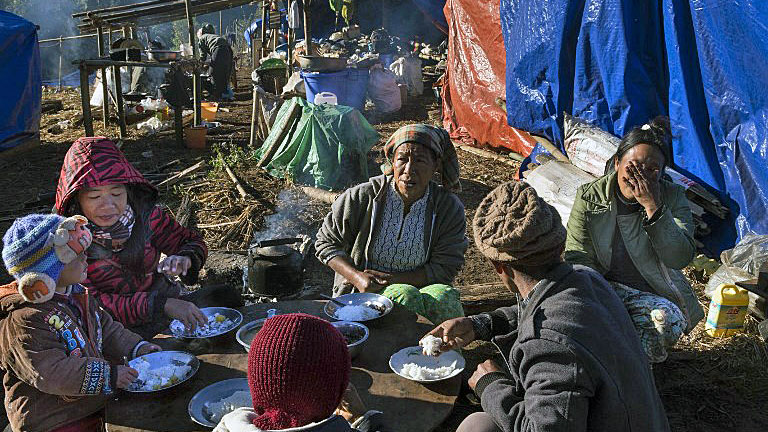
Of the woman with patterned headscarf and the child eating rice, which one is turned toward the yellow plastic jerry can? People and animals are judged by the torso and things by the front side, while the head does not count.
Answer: the child eating rice

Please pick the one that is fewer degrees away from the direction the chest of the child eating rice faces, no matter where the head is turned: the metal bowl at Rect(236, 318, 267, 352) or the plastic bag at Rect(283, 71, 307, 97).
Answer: the metal bowl

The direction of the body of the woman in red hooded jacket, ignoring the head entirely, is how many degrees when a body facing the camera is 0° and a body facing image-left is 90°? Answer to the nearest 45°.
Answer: approximately 315°

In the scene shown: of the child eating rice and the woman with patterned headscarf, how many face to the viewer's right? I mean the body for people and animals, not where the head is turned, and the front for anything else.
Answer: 1

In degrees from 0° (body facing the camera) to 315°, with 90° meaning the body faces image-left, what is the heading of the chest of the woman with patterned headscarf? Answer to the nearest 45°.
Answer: approximately 0°

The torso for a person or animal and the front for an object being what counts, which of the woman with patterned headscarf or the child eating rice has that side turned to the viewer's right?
the child eating rice

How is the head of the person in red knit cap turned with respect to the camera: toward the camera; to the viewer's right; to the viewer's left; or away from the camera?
away from the camera

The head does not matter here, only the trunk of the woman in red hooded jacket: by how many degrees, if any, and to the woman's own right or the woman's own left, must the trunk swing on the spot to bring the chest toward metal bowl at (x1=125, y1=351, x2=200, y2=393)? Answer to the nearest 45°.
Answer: approximately 45° to the woman's own right

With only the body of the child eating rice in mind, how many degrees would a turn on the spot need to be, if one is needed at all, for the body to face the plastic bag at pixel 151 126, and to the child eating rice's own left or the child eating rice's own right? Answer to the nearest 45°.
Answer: approximately 90° to the child eating rice's own left

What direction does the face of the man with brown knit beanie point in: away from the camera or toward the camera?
away from the camera

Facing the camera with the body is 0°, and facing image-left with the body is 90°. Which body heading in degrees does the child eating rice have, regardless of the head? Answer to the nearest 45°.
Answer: approximately 270°

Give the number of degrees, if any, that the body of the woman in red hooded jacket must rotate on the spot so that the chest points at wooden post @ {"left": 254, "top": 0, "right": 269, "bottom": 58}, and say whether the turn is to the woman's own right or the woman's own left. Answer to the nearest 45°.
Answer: approximately 135° to the woman's own left
